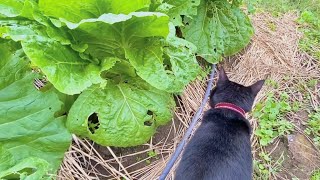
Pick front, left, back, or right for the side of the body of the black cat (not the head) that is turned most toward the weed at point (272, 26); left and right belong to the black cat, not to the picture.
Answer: front

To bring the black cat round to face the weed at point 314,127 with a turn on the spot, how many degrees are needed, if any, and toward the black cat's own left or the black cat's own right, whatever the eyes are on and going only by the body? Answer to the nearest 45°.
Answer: approximately 45° to the black cat's own right

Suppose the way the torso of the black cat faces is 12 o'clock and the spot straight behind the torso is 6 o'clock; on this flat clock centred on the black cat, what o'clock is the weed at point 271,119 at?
The weed is roughly at 1 o'clock from the black cat.

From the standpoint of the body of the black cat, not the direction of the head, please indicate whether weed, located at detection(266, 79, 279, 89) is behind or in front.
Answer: in front

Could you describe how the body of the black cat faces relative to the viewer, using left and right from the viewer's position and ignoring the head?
facing away from the viewer

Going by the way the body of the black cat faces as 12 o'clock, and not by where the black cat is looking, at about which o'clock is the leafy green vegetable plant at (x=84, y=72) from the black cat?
The leafy green vegetable plant is roughly at 9 o'clock from the black cat.
